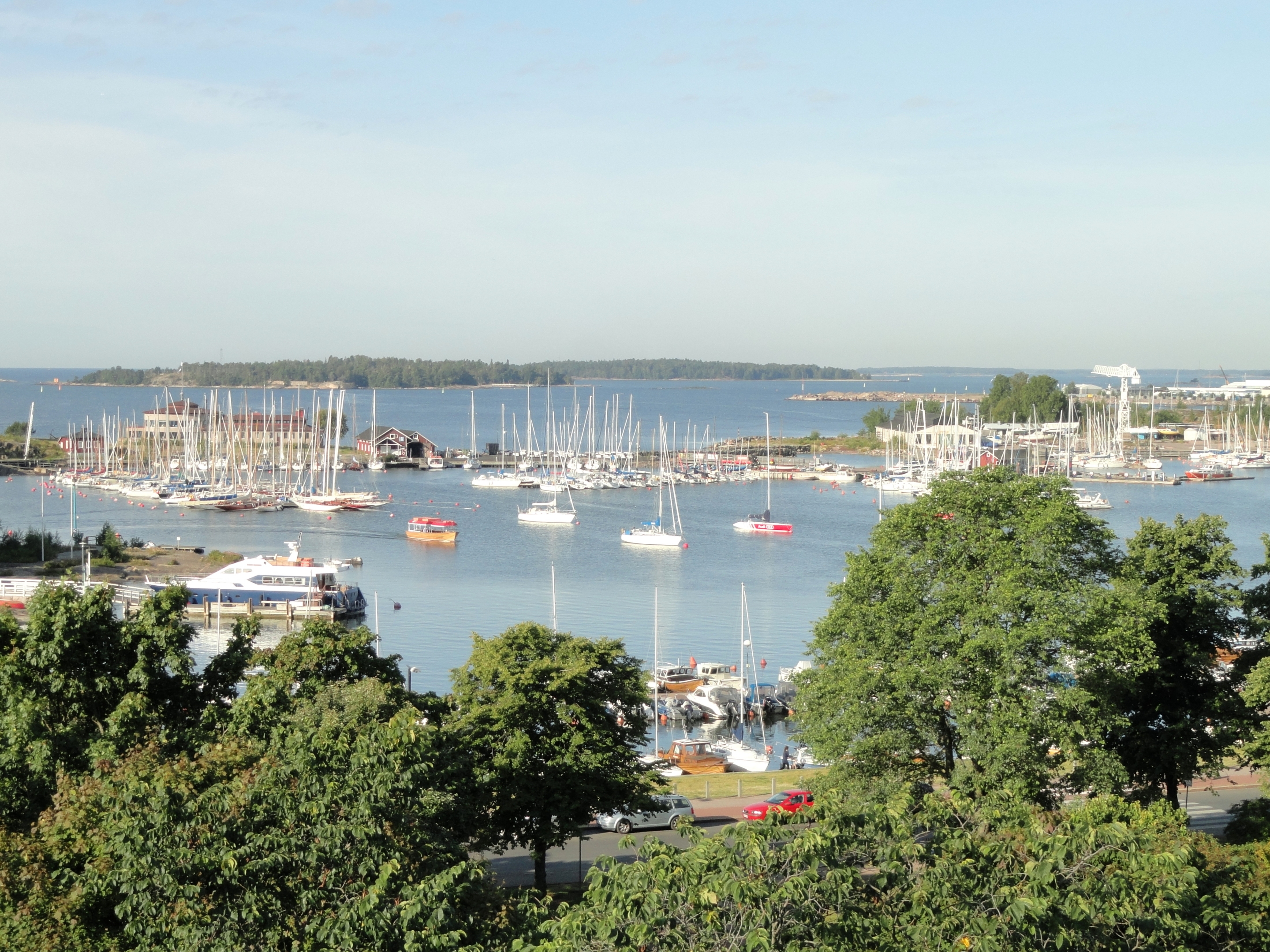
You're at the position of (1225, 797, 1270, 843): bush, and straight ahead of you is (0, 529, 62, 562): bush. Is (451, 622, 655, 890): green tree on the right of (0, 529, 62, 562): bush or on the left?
left

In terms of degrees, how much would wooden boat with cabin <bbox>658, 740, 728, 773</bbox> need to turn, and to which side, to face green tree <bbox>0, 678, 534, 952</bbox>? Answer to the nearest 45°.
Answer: approximately 45° to its right

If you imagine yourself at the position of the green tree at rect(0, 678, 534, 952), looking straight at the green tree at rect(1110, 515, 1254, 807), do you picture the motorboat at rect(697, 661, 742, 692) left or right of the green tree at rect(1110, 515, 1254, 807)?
left

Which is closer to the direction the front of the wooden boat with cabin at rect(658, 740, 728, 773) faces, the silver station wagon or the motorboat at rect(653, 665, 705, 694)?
the silver station wagon

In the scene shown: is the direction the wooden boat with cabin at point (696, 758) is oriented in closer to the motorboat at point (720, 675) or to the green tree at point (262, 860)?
the green tree
